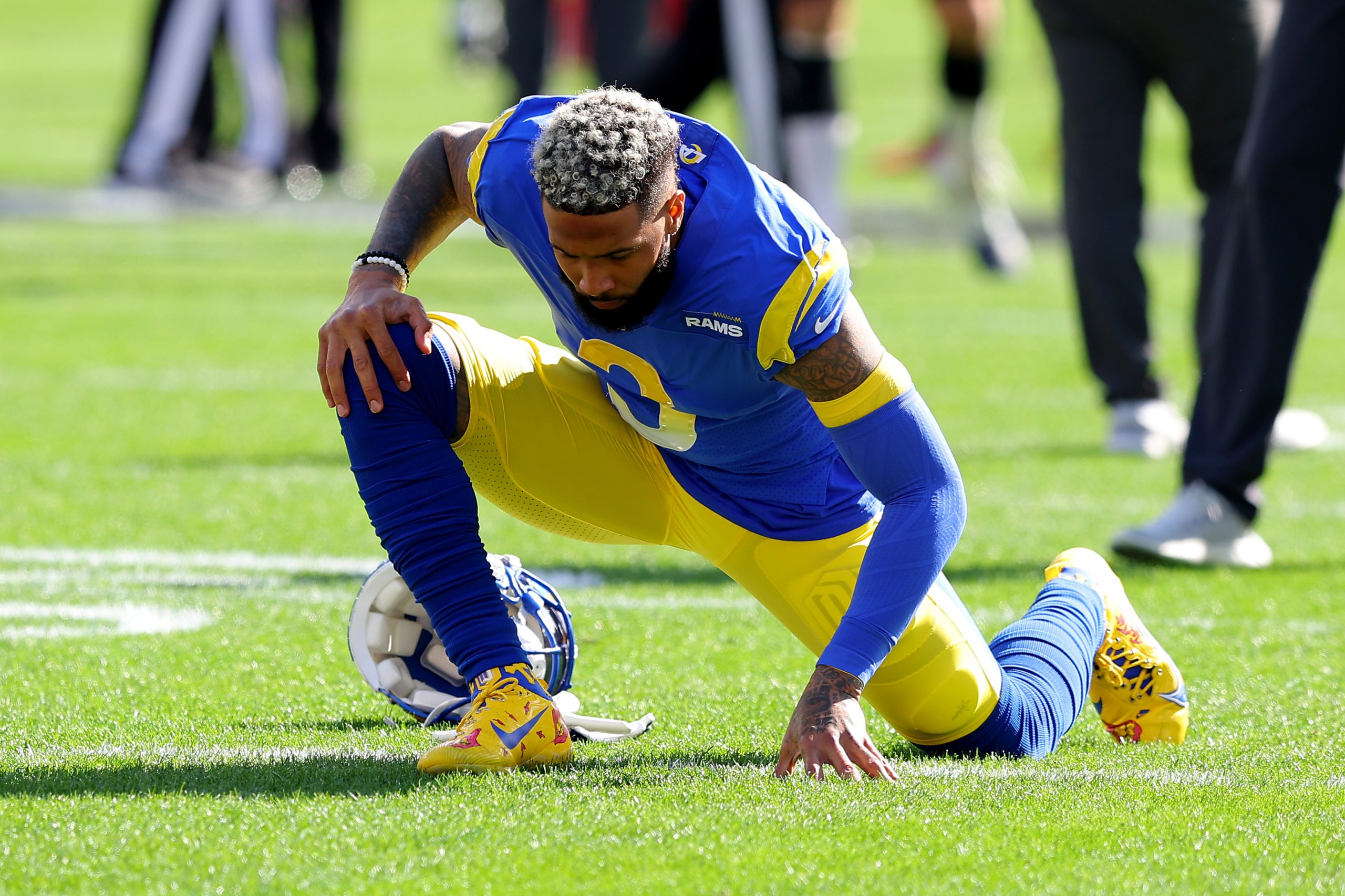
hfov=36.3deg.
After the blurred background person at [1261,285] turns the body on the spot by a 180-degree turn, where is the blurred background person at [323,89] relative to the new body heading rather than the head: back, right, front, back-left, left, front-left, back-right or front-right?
back-left

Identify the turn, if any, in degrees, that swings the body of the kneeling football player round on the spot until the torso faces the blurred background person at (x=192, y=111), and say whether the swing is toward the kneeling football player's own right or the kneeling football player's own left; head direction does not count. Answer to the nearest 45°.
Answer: approximately 135° to the kneeling football player's own right

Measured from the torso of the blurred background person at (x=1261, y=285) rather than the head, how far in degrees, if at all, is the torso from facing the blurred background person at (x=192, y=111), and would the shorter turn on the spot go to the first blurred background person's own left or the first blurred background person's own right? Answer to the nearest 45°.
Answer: approximately 45° to the first blurred background person's own right

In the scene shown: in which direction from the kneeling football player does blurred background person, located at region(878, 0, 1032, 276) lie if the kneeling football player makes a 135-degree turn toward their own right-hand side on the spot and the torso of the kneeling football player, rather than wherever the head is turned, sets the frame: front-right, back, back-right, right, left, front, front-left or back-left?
front

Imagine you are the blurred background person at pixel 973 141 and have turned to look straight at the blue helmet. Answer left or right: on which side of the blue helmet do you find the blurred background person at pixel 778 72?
right

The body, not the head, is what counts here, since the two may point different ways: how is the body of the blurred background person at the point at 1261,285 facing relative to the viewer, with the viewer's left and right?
facing to the left of the viewer

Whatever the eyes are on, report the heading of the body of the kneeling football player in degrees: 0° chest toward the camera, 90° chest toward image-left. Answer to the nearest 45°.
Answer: approximately 45°

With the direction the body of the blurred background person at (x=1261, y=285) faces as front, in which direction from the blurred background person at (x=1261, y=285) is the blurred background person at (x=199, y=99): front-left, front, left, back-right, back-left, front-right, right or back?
front-right

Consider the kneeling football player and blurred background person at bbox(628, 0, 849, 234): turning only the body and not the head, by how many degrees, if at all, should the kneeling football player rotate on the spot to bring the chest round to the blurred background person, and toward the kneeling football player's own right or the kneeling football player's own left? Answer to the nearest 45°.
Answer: approximately 135° to the kneeling football player's own right

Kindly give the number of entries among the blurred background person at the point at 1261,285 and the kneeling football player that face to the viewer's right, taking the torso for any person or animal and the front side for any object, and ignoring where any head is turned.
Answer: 0

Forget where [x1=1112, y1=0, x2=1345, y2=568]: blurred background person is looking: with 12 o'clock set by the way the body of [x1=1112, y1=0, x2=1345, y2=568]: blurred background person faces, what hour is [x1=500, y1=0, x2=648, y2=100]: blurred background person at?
[x1=500, y1=0, x2=648, y2=100]: blurred background person is roughly at 2 o'clock from [x1=1112, y1=0, x2=1345, y2=568]: blurred background person.
